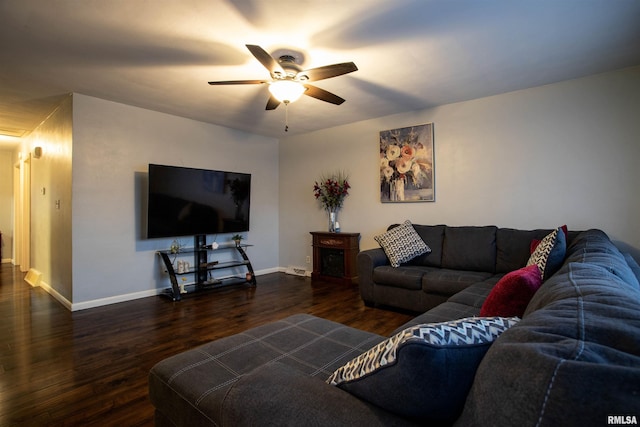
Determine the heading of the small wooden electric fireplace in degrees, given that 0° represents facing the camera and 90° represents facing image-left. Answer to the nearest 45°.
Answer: approximately 45°

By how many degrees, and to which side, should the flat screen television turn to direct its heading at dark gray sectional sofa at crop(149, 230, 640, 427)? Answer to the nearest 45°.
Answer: approximately 45° to its right

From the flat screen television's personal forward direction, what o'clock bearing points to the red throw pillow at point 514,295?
The red throw pillow is roughly at 1 o'clock from the flat screen television.

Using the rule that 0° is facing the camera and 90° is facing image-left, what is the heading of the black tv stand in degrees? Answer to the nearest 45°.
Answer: approximately 315°

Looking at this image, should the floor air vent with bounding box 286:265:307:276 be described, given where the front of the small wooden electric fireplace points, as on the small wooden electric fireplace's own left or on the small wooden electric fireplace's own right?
on the small wooden electric fireplace's own right

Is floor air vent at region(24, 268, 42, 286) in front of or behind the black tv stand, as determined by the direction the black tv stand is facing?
behind

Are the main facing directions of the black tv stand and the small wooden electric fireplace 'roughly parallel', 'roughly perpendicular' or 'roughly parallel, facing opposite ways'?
roughly perpendicular
